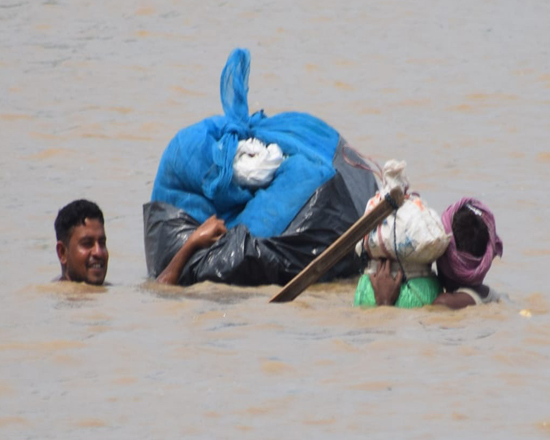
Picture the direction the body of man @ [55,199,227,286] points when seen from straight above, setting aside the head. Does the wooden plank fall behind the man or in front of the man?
in front

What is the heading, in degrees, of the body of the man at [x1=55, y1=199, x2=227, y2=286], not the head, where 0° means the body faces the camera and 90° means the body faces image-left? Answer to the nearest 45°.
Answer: approximately 315°

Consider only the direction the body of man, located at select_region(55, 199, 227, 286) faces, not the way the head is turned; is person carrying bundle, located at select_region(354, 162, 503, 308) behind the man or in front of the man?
in front
